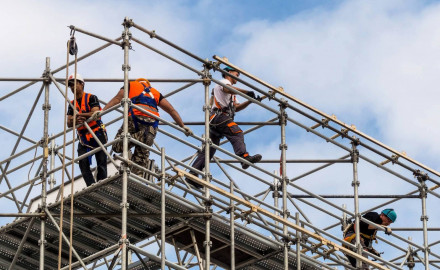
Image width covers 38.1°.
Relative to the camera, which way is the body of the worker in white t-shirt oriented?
to the viewer's right

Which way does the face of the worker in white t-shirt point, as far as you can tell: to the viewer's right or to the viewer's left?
to the viewer's right

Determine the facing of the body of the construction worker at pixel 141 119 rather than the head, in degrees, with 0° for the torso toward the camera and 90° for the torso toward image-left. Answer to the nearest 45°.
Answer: approximately 180°

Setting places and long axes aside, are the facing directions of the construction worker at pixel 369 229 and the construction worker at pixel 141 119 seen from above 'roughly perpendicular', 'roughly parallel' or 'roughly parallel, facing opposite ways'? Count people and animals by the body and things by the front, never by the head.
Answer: roughly perpendicular

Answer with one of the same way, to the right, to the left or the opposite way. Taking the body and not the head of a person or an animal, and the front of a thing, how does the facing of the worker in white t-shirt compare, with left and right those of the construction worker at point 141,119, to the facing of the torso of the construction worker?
to the right

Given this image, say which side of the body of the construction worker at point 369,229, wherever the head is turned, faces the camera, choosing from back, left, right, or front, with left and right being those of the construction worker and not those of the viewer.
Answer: right

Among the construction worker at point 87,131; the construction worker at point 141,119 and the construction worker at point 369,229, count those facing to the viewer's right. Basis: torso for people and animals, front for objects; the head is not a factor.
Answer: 1

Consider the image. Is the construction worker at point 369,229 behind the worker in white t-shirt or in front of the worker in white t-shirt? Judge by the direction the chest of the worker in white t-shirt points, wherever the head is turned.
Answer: in front

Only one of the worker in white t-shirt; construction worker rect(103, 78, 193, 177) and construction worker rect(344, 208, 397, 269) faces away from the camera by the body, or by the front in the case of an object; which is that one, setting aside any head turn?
construction worker rect(103, 78, 193, 177)
